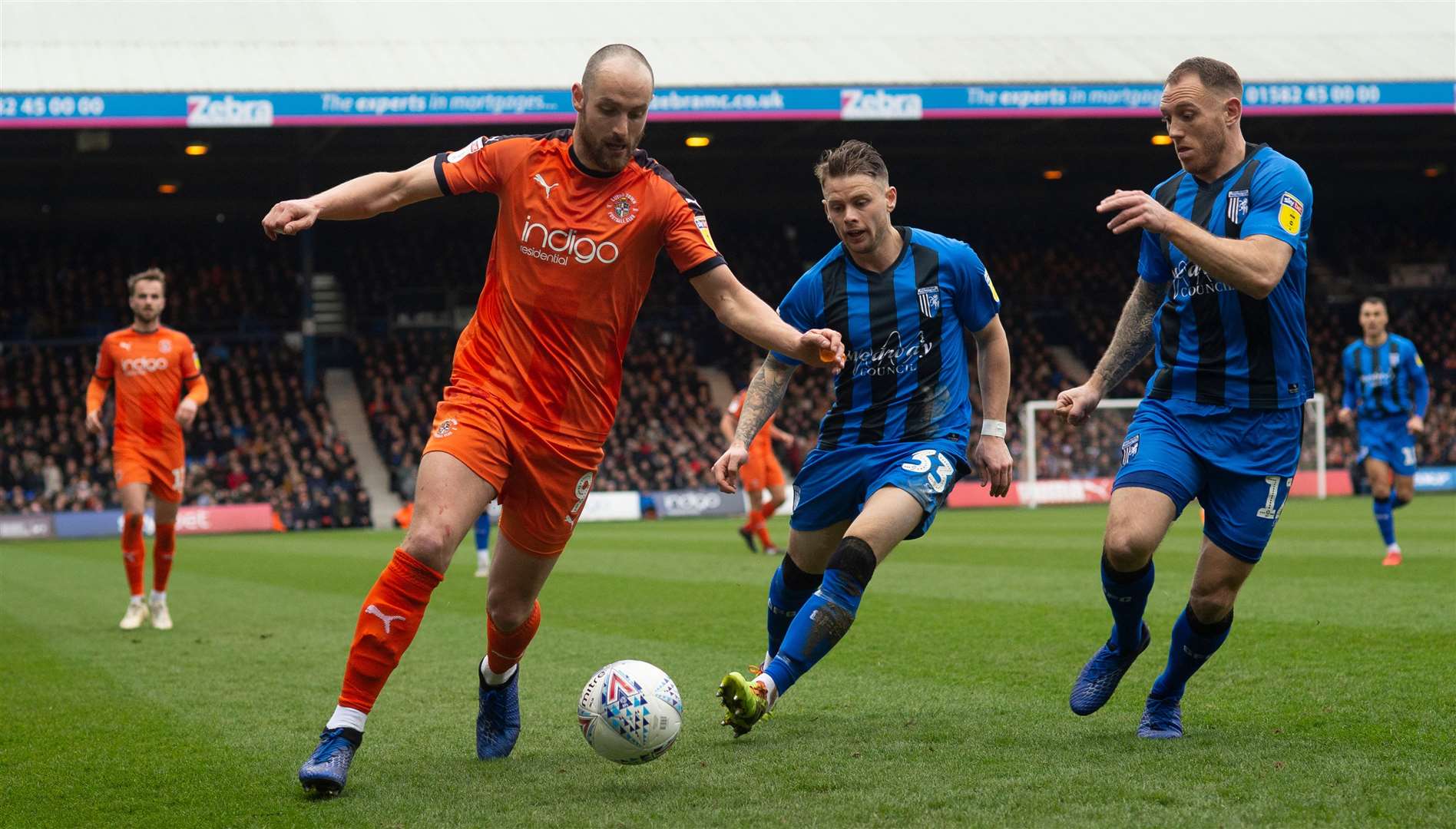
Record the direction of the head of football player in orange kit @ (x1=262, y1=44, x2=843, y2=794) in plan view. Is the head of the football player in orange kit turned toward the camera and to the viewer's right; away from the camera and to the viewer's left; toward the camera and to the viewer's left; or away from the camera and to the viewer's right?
toward the camera and to the viewer's right

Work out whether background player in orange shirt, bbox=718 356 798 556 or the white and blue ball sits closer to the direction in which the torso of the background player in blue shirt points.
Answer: the white and blue ball

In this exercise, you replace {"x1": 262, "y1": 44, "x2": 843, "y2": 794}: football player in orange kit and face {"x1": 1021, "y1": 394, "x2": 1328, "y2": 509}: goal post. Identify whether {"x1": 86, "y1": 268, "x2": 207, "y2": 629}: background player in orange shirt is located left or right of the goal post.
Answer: left

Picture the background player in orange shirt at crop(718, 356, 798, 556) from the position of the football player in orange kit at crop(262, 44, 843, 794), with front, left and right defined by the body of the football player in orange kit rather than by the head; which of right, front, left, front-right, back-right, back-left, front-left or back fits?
back

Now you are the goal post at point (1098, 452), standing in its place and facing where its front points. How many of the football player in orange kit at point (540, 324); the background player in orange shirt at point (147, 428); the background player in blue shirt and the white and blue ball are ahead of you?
4

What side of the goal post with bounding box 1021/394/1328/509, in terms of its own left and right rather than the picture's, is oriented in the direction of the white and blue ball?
front

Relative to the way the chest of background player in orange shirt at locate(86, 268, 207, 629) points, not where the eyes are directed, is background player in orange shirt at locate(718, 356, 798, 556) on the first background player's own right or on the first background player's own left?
on the first background player's own left

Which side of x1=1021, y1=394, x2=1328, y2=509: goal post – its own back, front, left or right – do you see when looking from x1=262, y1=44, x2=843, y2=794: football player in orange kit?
front

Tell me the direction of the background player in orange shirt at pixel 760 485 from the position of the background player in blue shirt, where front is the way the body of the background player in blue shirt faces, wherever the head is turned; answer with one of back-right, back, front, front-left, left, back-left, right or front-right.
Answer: right

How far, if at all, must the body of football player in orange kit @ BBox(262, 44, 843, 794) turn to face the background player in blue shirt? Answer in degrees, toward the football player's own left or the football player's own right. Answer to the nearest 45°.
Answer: approximately 135° to the football player's own left

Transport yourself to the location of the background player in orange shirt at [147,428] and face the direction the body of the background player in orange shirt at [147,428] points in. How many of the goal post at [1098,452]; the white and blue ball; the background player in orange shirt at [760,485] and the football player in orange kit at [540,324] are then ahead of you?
2
